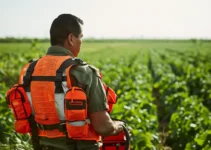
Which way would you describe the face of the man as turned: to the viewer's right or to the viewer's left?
to the viewer's right

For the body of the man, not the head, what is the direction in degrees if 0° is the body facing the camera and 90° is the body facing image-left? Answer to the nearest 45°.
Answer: approximately 225°
